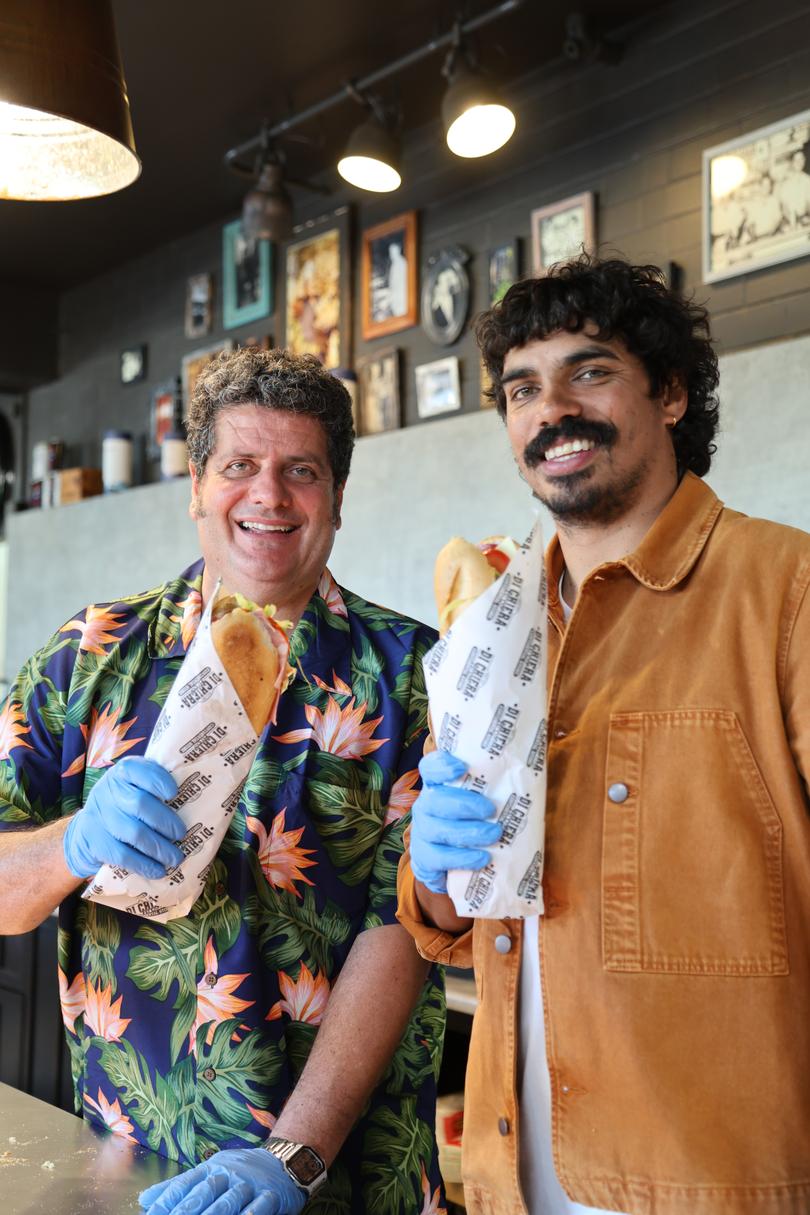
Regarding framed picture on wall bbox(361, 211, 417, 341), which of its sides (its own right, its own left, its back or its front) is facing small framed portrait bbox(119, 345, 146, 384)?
right

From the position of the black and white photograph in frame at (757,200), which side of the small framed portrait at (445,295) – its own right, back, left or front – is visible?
left

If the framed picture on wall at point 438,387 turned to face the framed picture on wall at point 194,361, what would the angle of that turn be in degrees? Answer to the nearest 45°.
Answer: approximately 90° to its right

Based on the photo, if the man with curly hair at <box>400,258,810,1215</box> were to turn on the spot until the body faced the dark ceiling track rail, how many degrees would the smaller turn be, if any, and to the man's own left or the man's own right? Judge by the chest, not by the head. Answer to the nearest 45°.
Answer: approximately 135° to the man's own right

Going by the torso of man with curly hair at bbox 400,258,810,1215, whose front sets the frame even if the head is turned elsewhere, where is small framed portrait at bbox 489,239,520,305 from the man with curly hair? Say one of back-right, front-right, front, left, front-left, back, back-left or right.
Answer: back-right

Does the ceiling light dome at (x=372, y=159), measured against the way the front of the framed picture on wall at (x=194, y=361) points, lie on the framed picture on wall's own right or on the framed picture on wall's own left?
on the framed picture on wall's own left

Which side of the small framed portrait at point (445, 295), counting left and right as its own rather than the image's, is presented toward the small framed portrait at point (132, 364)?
right

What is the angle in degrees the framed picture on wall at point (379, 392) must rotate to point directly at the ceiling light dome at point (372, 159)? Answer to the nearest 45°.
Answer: approximately 45° to its left

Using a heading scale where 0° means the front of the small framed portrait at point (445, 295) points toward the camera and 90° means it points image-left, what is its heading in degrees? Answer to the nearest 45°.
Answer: approximately 45°

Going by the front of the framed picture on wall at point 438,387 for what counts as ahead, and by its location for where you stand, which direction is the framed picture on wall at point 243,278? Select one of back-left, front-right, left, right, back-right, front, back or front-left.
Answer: right
